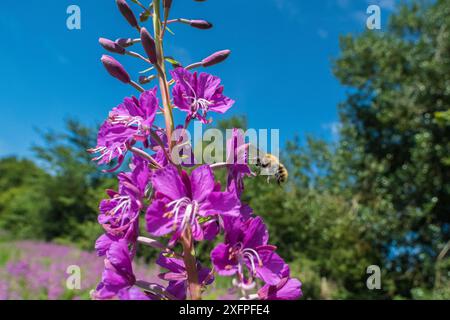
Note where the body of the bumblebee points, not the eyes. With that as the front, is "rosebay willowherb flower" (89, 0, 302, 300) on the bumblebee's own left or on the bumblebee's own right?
on the bumblebee's own left

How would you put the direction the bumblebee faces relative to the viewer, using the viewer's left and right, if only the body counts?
facing to the left of the viewer

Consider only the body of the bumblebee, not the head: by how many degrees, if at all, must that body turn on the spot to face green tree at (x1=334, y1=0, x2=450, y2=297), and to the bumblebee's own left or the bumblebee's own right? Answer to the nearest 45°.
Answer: approximately 90° to the bumblebee's own right
